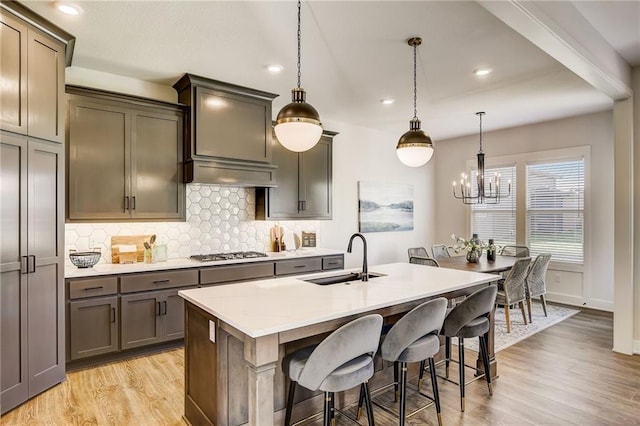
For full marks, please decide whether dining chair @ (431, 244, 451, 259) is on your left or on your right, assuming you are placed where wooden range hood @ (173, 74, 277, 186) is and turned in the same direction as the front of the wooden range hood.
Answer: on your left

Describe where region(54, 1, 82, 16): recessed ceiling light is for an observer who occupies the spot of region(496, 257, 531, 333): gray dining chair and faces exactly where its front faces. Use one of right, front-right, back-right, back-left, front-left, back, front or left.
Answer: left

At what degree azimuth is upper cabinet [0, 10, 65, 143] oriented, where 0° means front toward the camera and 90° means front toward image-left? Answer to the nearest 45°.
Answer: approximately 315°

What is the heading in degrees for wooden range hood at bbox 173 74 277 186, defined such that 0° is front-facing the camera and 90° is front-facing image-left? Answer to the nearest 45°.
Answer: approximately 315°

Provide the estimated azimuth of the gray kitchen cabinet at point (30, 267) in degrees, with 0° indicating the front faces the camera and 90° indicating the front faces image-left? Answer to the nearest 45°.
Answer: approximately 315°

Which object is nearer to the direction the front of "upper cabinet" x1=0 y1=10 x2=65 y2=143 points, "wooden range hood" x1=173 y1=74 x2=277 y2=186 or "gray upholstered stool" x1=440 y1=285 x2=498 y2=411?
the gray upholstered stool

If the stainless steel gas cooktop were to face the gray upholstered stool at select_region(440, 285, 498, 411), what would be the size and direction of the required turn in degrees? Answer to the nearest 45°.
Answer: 0° — it already faces it
